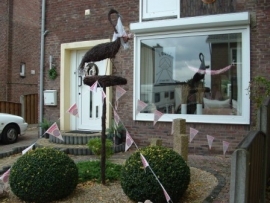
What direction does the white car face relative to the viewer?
to the viewer's right

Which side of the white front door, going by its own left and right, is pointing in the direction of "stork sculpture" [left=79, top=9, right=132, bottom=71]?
front

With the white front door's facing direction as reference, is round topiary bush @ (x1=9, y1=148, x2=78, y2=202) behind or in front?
in front

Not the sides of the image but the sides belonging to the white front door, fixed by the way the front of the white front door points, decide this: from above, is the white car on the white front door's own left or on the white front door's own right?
on the white front door's own right

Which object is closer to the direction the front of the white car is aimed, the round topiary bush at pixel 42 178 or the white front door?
the white front door

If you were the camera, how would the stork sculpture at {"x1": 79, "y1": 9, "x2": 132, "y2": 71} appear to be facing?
facing to the right of the viewer

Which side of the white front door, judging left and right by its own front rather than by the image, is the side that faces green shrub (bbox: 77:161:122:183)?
front

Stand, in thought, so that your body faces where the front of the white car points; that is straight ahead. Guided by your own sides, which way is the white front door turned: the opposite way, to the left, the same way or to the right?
to the right
